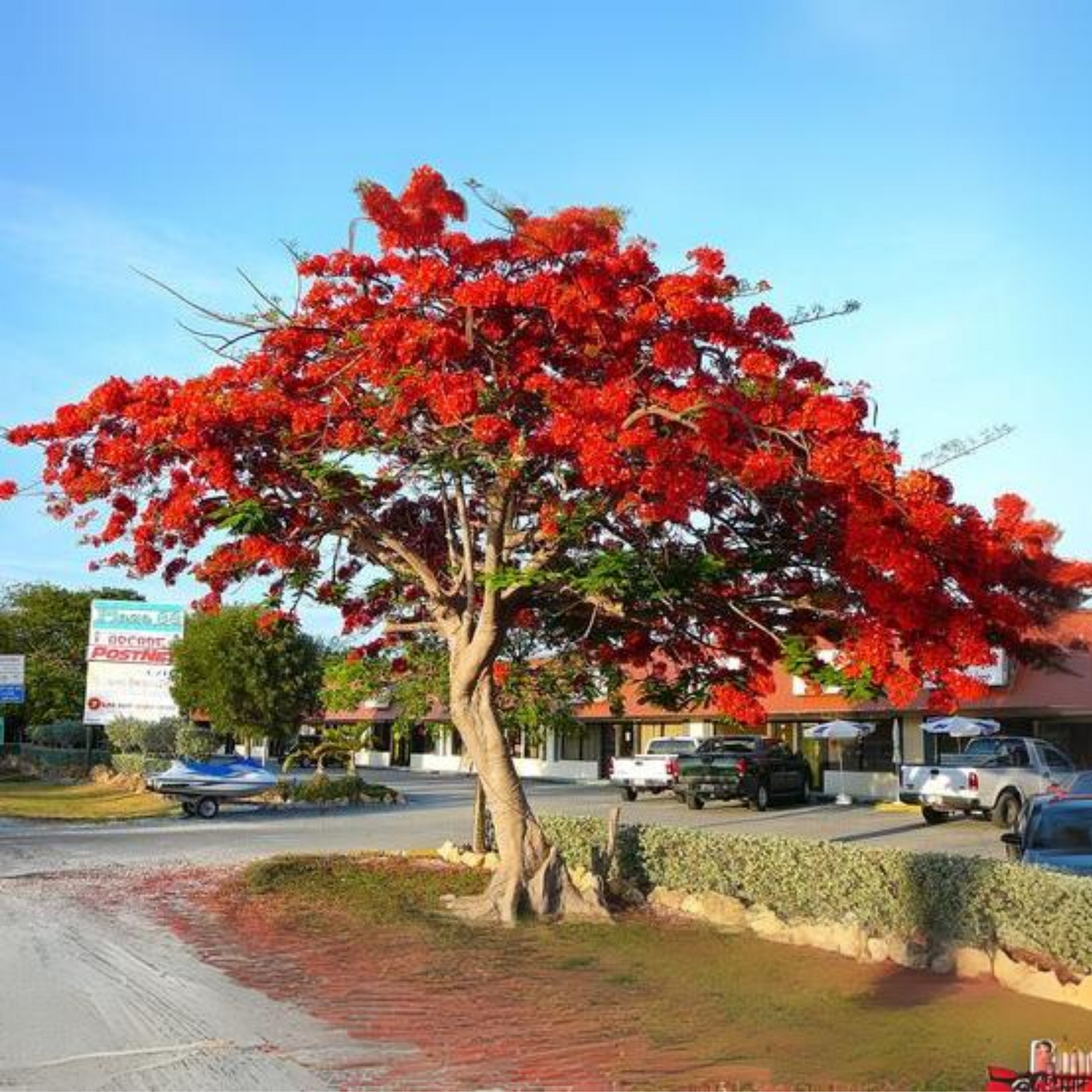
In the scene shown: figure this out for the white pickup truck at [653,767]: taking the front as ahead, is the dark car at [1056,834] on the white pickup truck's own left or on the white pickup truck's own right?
on the white pickup truck's own right

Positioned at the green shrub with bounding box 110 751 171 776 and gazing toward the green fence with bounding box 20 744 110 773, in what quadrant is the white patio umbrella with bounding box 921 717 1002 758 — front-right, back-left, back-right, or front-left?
back-right

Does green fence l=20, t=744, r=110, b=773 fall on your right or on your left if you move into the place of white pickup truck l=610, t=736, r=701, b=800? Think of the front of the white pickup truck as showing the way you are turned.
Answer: on your left

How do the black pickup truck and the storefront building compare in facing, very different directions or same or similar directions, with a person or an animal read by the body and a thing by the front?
very different directions

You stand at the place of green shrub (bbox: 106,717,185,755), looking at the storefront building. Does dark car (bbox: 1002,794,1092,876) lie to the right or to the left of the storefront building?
right

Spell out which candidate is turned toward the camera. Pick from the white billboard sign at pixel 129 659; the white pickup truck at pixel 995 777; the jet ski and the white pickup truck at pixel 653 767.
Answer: the white billboard sign

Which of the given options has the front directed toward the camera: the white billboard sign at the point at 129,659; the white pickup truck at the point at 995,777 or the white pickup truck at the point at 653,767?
the white billboard sign

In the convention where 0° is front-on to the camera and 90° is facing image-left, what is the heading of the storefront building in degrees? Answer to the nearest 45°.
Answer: approximately 45°

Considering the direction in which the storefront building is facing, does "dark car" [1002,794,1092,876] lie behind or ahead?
ahead
